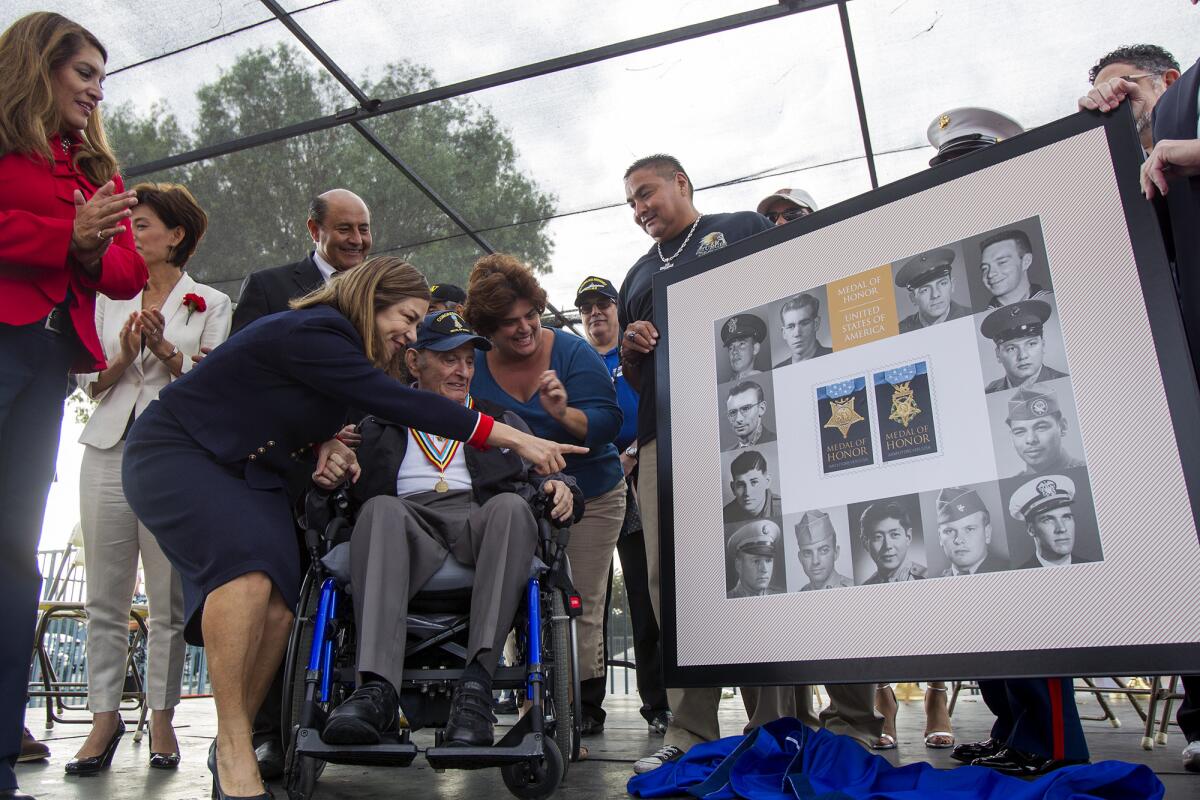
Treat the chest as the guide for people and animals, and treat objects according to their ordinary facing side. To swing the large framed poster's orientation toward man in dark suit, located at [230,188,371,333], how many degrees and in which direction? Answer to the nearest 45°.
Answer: approximately 45° to its right

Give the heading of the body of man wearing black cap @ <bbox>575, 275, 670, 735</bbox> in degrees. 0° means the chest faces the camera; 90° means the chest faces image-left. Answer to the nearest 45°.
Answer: approximately 0°

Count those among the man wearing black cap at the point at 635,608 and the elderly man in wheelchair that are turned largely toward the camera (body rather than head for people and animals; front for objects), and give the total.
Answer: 2

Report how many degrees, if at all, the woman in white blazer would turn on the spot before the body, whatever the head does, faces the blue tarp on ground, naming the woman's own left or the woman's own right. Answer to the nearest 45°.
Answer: approximately 90° to the woman's own left

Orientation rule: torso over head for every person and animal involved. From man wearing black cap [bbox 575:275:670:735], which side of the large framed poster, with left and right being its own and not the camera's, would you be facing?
right

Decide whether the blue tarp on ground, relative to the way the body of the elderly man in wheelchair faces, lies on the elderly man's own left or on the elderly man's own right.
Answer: on the elderly man's own left
